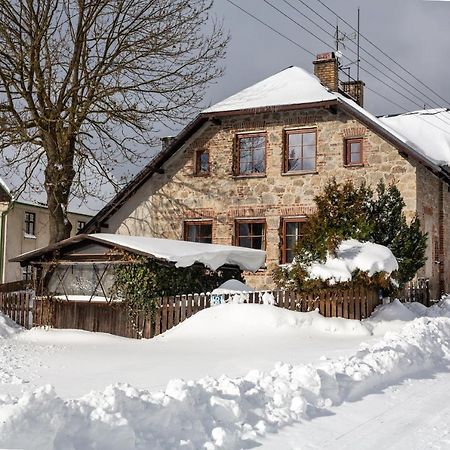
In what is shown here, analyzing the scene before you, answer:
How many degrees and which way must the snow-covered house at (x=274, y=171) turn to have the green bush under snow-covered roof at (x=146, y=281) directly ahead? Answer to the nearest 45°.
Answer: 0° — it already faces it

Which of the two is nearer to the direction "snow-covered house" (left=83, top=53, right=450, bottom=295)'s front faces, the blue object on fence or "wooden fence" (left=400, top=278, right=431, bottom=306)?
the blue object on fence

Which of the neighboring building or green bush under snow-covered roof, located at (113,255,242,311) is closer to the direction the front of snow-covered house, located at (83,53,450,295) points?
the green bush under snow-covered roof

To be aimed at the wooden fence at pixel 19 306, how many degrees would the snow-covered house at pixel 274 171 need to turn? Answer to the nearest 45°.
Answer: approximately 45° to its right

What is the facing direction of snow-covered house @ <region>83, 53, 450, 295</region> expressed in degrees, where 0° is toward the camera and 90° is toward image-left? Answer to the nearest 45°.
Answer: approximately 0°

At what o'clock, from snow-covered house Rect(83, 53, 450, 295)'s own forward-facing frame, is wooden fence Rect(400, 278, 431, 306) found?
The wooden fence is roughly at 10 o'clock from the snow-covered house.

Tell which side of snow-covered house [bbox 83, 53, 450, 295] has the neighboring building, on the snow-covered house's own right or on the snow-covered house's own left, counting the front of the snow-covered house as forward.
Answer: on the snow-covered house's own right
